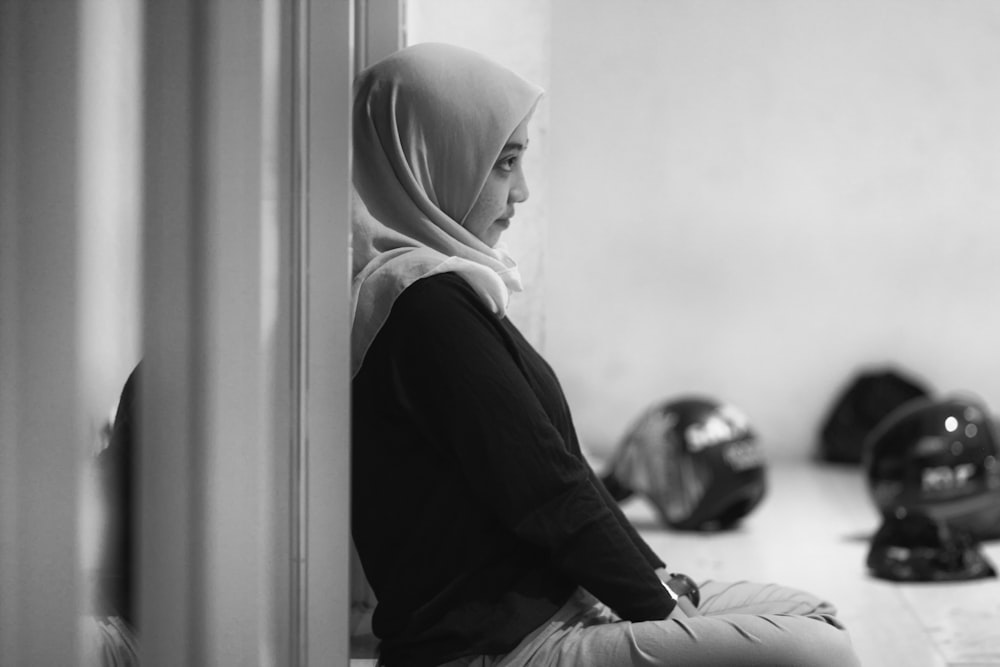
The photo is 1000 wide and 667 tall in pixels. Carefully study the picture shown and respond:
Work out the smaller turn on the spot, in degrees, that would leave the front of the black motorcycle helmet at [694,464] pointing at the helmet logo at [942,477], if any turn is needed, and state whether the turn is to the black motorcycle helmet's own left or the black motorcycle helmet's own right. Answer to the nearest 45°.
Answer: approximately 135° to the black motorcycle helmet's own left

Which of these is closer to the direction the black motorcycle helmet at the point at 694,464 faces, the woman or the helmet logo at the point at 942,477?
the woman

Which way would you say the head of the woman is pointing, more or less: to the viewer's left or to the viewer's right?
to the viewer's right

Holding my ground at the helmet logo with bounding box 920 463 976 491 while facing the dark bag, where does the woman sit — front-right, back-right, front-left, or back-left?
back-left

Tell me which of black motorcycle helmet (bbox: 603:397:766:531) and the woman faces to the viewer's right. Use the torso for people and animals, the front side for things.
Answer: the woman

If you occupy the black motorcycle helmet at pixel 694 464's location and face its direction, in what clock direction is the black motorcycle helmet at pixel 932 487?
the black motorcycle helmet at pixel 932 487 is roughly at 7 o'clock from the black motorcycle helmet at pixel 694 464.

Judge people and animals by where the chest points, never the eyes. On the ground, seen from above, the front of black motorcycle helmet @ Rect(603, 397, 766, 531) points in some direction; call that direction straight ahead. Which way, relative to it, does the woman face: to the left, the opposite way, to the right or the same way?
the opposite way

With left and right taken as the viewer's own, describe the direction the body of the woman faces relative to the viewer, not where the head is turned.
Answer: facing to the right of the viewer

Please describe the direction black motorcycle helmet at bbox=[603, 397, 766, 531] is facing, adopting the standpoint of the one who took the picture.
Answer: facing to the left of the viewer

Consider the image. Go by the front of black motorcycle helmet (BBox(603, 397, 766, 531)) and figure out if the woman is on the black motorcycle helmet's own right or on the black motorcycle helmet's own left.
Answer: on the black motorcycle helmet's own left

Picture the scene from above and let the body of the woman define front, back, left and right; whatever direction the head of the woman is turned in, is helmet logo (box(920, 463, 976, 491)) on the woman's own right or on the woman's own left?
on the woman's own left
